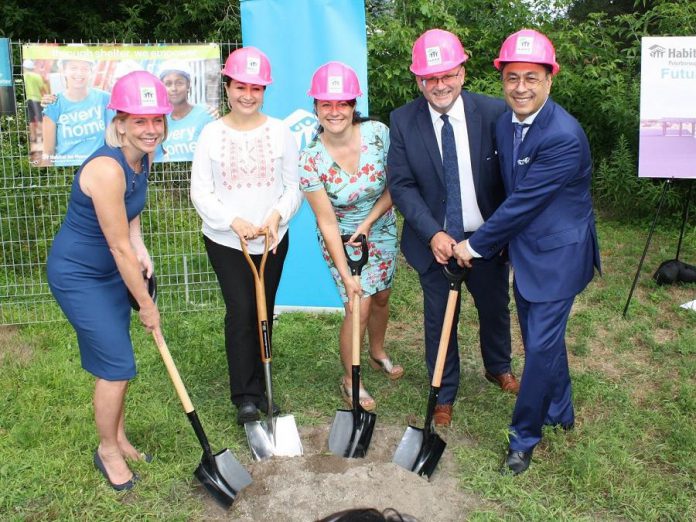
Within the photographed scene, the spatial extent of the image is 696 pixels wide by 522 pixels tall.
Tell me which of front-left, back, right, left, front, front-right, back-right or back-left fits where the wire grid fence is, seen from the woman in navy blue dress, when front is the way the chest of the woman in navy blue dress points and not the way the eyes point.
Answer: back-left

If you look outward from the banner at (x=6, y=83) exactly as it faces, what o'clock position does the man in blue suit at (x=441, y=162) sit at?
The man in blue suit is roughly at 11 o'clock from the banner.

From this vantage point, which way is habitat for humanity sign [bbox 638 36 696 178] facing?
toward the camera

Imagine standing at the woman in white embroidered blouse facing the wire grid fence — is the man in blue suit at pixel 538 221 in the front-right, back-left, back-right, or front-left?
back-right

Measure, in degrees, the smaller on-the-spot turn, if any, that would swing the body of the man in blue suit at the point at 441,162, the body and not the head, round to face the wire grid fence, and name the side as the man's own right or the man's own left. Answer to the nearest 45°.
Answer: approximately 135° to the man's own right

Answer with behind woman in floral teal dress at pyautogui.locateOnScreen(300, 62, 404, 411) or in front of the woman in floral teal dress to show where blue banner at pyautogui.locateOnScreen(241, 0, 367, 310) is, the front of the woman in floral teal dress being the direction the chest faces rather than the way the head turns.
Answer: behind

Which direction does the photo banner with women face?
toward the camera

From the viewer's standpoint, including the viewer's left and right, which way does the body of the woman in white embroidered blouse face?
facing the viewer
